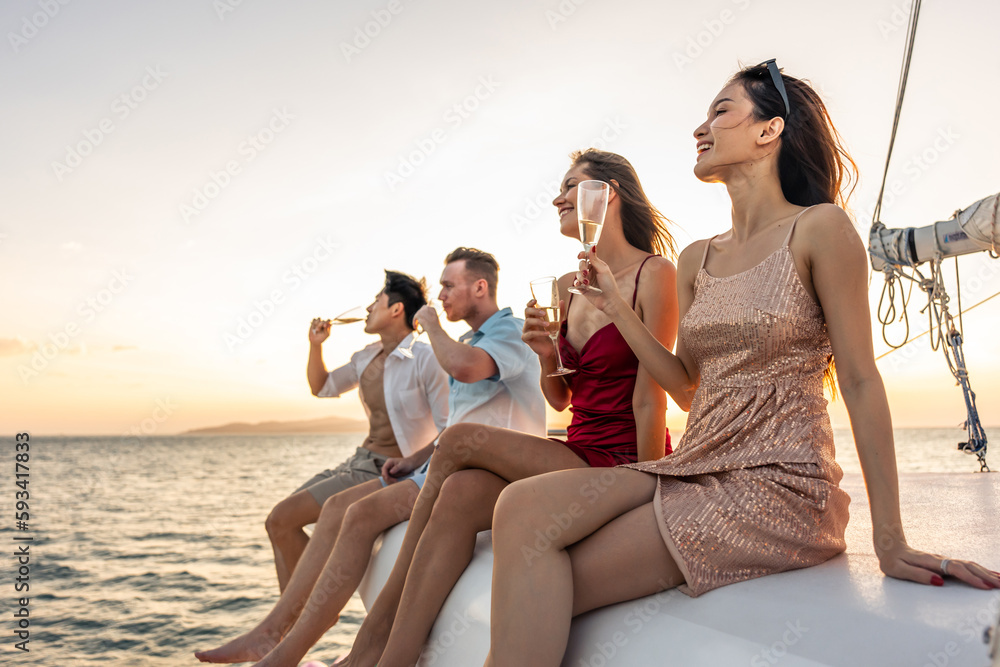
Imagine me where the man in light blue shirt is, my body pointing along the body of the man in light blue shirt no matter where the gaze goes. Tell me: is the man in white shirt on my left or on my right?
on my right

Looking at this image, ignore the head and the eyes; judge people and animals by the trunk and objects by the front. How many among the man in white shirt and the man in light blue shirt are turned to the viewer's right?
0

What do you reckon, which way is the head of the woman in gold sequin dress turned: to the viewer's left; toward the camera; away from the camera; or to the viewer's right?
to the viewer's left

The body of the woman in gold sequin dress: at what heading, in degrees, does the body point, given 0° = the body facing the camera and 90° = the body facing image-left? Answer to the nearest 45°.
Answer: approximately 45°

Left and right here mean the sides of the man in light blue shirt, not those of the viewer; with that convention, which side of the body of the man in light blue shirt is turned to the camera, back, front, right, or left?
left

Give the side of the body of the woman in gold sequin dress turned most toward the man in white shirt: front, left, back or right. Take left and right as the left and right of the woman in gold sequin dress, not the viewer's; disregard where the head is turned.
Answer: right

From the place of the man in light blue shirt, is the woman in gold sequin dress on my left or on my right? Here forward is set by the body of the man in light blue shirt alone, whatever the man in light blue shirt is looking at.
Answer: on my left

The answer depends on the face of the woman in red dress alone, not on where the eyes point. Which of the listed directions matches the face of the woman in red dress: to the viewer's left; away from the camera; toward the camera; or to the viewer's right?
to the viewer's left
